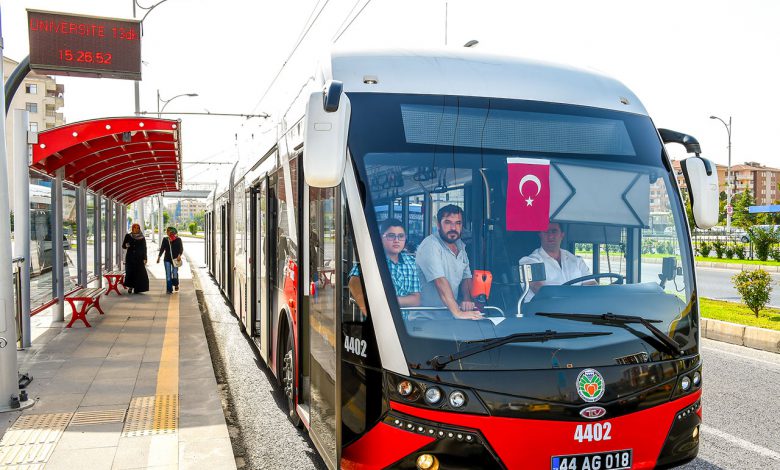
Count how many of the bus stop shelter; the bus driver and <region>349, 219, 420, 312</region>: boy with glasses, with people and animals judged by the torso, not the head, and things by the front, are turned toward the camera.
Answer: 2

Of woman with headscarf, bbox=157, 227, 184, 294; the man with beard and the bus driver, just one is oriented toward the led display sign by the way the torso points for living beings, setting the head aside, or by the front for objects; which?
the woman with headscarf

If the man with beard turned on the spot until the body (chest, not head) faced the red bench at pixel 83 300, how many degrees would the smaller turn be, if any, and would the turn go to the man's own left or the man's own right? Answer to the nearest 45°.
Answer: approximately 180°

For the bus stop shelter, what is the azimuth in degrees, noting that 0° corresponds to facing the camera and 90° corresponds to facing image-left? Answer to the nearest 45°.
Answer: approximately 270°

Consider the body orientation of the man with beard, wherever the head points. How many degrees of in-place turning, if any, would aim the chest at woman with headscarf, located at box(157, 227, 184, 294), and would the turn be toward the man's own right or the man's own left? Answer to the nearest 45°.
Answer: approximately 180°

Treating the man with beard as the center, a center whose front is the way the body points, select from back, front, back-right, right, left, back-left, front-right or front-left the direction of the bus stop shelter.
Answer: back

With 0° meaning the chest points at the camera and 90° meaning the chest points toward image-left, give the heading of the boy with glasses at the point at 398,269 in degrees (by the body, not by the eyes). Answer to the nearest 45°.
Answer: approximately 0°

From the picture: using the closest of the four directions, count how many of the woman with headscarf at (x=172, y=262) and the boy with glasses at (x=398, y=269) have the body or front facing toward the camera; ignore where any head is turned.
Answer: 2

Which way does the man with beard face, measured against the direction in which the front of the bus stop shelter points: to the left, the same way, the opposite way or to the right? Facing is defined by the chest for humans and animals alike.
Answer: to the right
